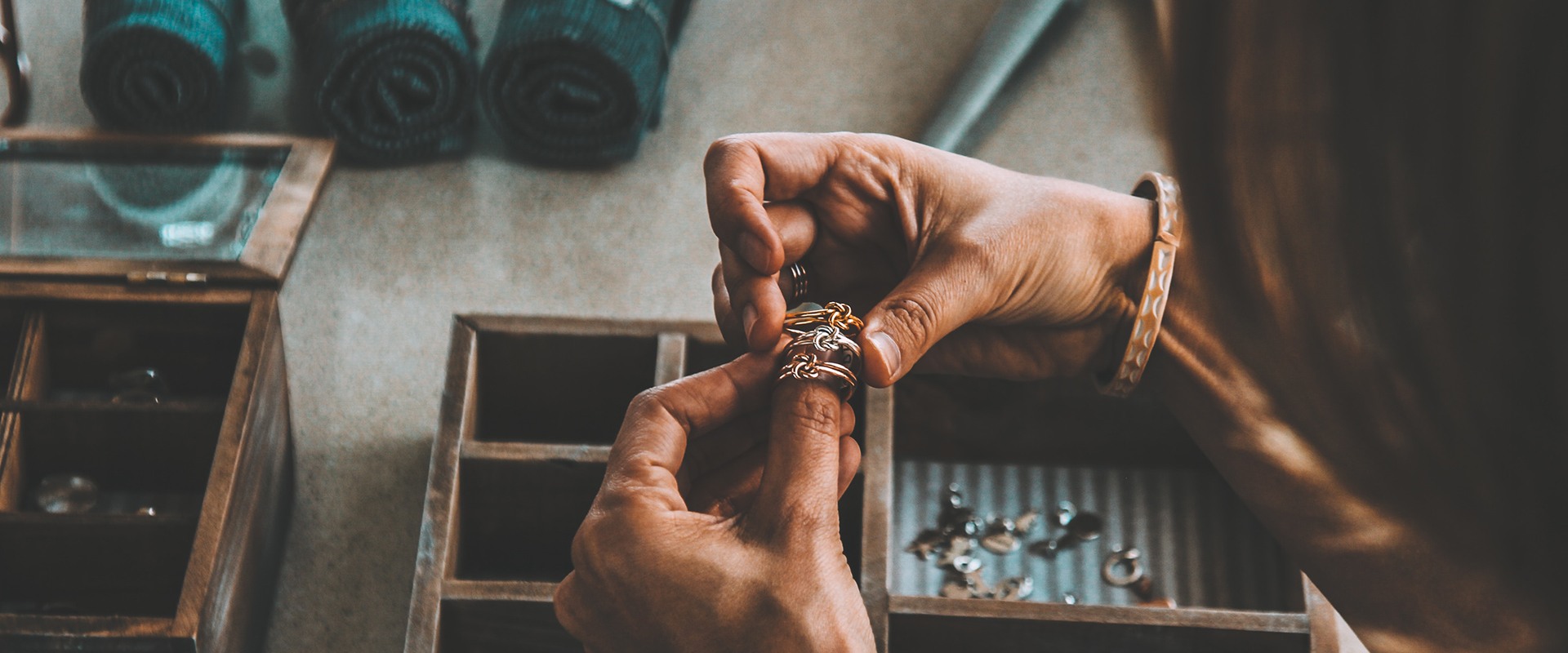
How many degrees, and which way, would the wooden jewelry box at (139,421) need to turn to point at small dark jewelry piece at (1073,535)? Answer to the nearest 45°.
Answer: approximately 90° to its left

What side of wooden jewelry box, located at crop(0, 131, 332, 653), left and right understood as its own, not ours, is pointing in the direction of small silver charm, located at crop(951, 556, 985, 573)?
left

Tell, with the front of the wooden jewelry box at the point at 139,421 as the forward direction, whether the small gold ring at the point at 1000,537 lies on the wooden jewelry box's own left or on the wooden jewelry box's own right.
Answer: on the wooden jewelry box's own left

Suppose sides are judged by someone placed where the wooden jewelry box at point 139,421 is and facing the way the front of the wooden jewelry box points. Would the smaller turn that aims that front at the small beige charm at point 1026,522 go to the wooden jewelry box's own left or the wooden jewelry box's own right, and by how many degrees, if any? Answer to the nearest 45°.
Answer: approximately 90° to the wooden jewelry box's own left

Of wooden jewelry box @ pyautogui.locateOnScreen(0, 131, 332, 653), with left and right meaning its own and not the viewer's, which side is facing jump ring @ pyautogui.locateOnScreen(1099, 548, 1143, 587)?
left

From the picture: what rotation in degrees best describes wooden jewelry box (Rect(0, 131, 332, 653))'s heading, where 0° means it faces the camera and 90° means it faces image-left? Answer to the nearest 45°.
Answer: approximately 0°
